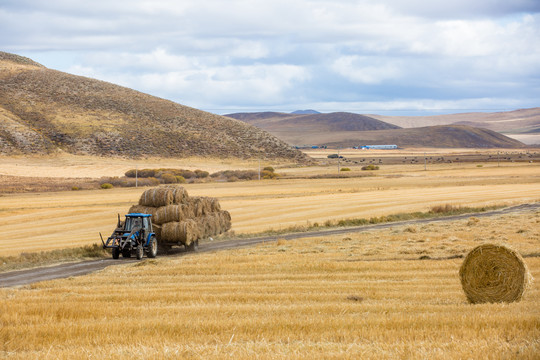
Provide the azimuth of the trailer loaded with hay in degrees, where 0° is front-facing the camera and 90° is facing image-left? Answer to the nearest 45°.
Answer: approximately 45°

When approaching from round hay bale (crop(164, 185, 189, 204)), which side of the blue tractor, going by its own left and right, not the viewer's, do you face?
back

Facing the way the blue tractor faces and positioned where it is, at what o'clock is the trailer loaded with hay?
The trailer loaded with hay is roughly at 6 o'clock from the blue tractor.

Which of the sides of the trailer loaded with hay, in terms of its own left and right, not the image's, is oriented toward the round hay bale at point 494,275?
left

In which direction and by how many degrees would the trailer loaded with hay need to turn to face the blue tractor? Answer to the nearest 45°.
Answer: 0° — it already faces it

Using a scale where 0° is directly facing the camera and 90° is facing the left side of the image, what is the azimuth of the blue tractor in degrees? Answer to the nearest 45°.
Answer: approximately 45°

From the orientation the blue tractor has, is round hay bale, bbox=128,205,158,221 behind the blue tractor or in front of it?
behind

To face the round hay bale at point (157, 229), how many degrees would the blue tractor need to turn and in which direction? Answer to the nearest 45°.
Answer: approximately 180°

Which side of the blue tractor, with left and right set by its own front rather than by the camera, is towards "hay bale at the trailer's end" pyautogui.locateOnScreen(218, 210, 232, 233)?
back
